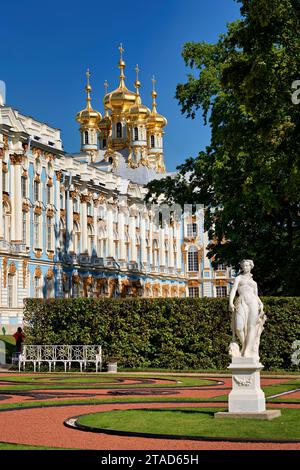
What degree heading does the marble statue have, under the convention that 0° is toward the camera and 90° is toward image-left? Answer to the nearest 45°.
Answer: approximately 0°

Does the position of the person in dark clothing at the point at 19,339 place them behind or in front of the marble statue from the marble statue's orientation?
behind

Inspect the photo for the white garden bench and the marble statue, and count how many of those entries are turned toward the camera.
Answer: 2

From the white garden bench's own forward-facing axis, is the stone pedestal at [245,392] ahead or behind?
ahead

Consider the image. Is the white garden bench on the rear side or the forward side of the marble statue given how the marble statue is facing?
on the rear side

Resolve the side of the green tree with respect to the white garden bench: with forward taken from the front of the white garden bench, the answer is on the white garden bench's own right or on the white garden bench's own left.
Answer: on the white garden bench's own left
